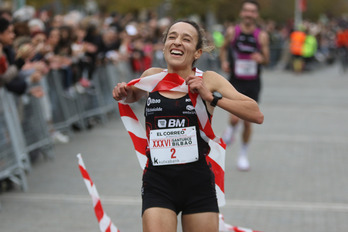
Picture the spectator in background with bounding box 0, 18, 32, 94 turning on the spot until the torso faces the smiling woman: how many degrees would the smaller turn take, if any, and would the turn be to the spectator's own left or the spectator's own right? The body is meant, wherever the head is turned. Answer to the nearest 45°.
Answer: approximately 90° to the spectator's own right

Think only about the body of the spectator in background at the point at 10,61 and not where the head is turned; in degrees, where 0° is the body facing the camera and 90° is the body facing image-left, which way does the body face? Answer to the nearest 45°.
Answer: approximately 270°

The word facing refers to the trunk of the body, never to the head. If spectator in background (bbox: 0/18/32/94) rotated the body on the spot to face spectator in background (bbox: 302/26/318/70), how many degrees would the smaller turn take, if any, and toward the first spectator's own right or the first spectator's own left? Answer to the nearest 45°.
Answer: approximately 45° to the first spectator's own left

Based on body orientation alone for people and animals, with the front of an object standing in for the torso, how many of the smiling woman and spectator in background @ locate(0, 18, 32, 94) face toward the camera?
1

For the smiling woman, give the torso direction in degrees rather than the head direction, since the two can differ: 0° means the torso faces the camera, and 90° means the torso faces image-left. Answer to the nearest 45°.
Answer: approximately 0°

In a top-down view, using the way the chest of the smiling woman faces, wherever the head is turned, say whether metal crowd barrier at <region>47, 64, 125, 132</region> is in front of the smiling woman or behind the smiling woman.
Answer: behind

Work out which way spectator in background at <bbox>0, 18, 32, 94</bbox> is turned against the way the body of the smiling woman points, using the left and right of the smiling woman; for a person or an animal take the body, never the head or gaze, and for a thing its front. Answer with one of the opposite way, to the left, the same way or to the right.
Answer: to the left

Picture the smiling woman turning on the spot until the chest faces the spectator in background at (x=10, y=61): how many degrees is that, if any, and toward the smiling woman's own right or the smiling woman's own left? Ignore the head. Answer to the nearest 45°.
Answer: approximately 135° to the smiling woman's own right
